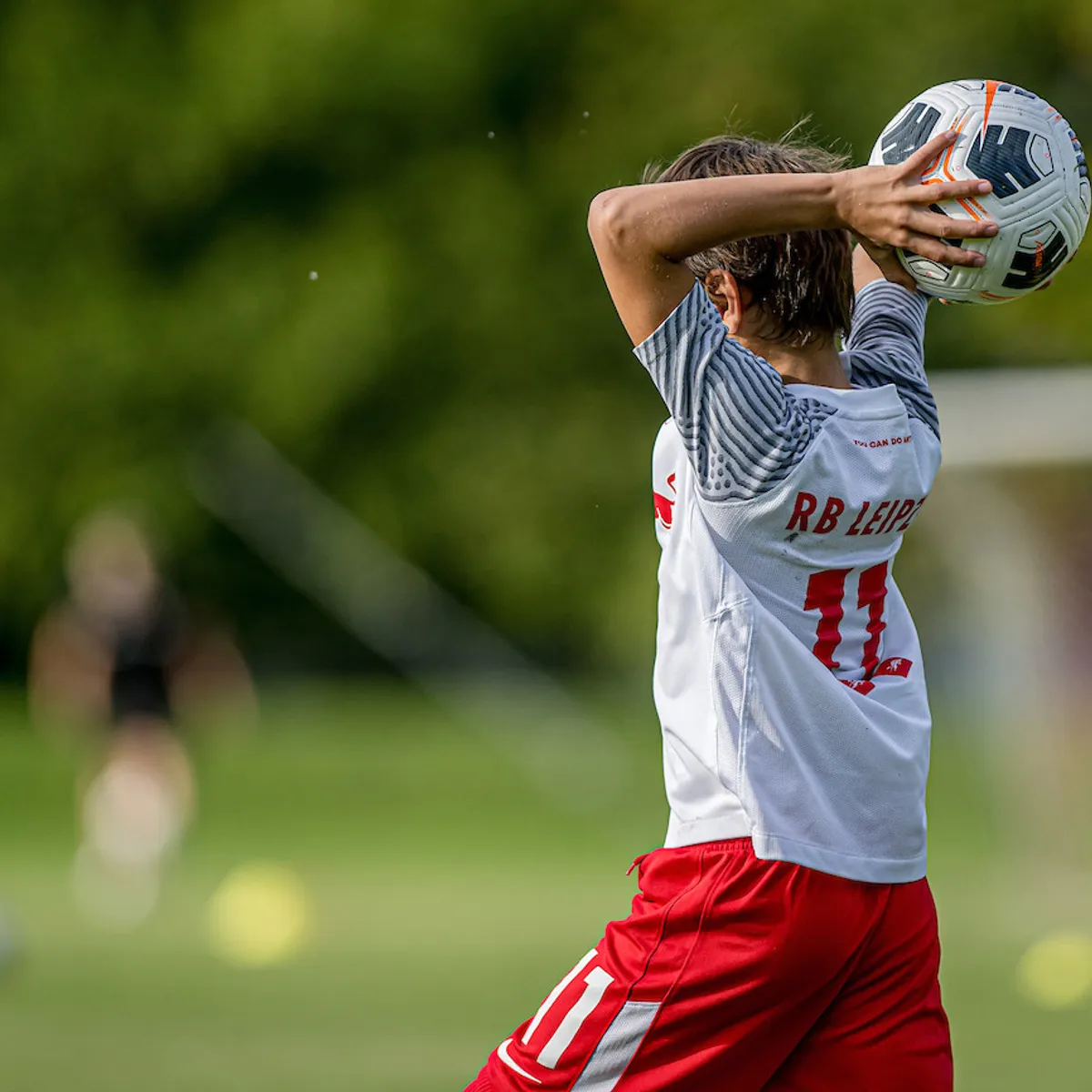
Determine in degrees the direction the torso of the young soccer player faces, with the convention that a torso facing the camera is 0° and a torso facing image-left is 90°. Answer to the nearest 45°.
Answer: approximately 135°

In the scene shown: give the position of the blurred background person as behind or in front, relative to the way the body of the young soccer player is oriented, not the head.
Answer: in front
